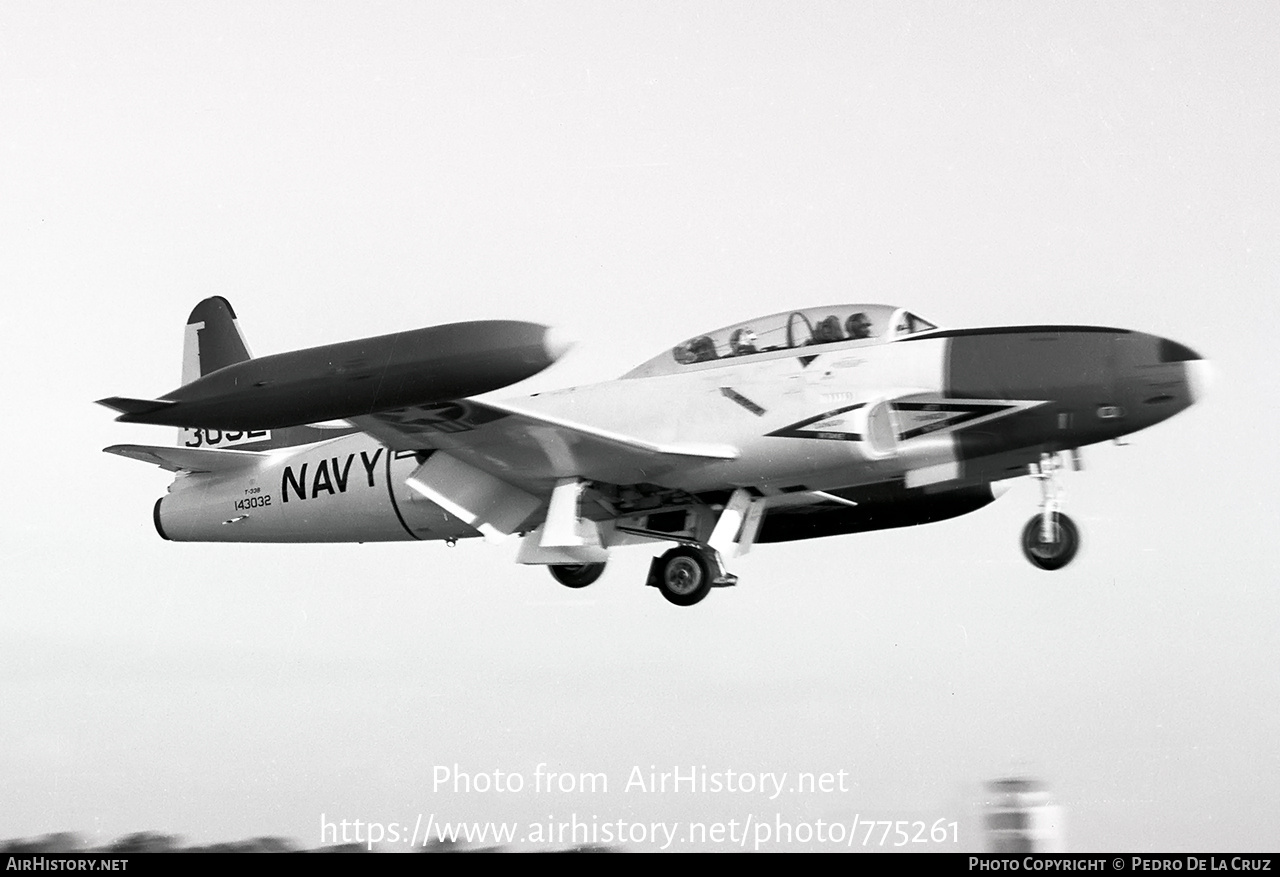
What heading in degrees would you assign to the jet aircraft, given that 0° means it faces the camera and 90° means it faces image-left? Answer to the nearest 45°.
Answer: approximately 315°

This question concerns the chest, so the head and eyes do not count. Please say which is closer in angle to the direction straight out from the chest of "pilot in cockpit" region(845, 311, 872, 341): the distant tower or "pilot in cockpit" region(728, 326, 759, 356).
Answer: the distant tower

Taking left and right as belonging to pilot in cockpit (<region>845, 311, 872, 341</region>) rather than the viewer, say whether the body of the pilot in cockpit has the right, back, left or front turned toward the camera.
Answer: right

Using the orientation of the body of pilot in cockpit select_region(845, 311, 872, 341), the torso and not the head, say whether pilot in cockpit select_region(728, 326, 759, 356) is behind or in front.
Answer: behind

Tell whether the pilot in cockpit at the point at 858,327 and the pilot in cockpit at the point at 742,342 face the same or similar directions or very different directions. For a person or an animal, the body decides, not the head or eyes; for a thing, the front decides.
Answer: same or similar directions

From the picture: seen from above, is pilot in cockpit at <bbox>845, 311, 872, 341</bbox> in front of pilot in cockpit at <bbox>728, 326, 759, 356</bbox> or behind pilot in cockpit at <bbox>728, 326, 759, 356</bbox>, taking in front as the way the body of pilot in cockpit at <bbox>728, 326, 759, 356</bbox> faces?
in front

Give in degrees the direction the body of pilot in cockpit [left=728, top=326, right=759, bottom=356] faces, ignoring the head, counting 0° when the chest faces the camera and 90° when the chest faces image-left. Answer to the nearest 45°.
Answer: approximately 270°

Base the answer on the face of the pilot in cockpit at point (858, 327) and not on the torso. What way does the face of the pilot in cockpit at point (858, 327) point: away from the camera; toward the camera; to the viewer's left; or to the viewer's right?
to the viewer's right
